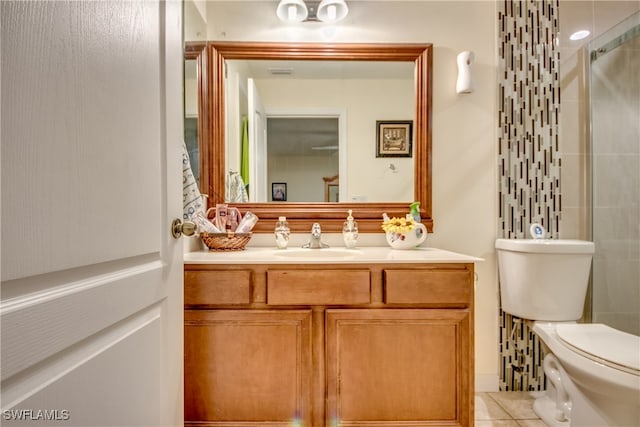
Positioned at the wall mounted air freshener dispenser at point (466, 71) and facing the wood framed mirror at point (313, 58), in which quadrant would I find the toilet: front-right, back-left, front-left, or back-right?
back-left

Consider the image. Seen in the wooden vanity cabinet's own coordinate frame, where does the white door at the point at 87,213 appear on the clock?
The white door is roughly at 1 o'clock from the wooden vanity cabinet.

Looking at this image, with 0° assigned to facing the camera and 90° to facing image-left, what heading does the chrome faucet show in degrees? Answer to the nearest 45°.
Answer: approximately 0°

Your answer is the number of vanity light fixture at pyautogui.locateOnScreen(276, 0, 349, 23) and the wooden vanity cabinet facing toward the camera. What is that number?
2

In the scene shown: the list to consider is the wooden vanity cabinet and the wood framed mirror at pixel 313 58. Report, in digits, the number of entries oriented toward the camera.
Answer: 2

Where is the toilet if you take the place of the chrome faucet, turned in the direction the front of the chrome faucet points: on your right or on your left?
on your left
